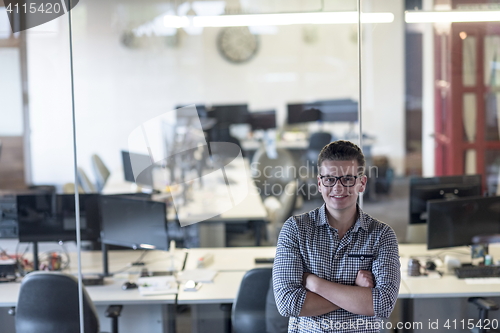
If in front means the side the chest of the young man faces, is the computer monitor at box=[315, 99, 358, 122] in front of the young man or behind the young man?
behind

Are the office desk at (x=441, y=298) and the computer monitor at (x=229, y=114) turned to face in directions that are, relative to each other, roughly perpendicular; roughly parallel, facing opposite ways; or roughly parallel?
roughly parallel

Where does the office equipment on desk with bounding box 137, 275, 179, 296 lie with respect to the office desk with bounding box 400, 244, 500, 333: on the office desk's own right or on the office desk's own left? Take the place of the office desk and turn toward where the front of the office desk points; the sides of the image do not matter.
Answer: on the office desk's own right

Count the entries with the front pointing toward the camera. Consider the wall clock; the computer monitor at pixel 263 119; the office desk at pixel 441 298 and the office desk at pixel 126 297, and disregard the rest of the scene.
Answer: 4

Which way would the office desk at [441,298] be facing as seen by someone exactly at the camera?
facing the viewer

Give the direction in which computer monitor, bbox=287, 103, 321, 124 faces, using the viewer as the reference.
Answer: facing the viewer and to the right of the viewer

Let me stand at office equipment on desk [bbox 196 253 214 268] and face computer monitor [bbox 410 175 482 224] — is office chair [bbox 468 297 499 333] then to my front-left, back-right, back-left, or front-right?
front-right

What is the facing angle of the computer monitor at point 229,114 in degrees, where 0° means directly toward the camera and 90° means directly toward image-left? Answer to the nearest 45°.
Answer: approximately 0°

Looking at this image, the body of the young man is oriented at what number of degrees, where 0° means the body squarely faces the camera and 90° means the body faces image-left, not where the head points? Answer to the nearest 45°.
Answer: approximately 0°

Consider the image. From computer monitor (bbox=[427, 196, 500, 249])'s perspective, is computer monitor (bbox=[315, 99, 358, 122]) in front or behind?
behind

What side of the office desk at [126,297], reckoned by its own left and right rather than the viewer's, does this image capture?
front

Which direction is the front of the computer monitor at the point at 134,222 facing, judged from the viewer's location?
facing the viewer and to the left of the viewer

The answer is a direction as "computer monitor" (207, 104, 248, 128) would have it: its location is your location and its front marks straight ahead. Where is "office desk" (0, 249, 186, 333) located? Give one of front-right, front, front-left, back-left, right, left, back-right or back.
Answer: front
